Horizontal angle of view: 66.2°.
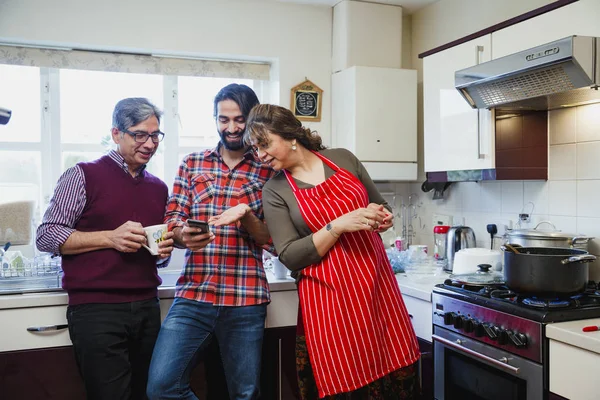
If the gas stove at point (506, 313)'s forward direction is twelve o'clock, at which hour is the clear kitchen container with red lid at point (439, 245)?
The clear kitchen container with red lid is roughly at 4 o'clock from the gas stove.

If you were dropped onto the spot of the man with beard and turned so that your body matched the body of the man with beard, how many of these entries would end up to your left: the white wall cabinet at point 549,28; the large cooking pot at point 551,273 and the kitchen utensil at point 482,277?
3

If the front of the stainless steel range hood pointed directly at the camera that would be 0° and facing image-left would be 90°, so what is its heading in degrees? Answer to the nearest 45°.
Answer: approximately 45°

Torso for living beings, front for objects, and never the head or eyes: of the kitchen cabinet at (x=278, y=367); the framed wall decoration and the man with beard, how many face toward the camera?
3

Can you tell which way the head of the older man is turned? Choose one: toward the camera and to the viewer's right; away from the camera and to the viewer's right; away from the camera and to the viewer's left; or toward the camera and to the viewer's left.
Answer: toward the camera and to the viewer's right

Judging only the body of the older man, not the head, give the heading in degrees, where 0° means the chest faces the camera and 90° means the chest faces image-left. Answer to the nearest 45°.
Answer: approximately 315°

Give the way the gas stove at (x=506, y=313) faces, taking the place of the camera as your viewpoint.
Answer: facing the viewer and to the left of the viewer

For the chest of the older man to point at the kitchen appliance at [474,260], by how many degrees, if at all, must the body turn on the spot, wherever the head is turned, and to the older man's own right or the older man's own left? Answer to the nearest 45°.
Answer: approximately 45° to the older man's own left

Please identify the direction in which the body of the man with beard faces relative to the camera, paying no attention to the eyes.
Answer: toward the camera

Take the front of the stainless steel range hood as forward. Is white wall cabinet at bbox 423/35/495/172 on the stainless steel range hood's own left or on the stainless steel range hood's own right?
on the stainless steel range hood's own right

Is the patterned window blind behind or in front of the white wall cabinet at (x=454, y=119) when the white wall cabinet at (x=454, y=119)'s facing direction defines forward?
in front

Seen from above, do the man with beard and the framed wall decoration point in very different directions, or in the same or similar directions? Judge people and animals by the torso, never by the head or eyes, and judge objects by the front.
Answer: same or similar directions

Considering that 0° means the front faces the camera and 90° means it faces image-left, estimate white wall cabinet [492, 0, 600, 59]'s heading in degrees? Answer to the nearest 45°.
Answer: approximately 45°

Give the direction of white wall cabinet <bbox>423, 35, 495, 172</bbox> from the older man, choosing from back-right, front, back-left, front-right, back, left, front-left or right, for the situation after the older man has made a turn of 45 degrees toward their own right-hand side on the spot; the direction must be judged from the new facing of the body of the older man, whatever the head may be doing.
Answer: left
